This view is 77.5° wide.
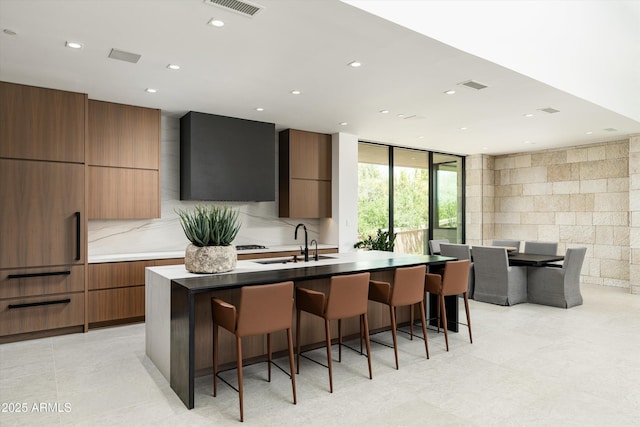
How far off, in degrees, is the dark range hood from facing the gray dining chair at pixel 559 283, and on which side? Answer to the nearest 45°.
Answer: approximately 45° to its left

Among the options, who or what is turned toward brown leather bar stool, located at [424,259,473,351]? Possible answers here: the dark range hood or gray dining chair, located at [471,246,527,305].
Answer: the dark range hood

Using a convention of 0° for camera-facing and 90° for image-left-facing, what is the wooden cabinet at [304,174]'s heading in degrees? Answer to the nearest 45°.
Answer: approximately 315°

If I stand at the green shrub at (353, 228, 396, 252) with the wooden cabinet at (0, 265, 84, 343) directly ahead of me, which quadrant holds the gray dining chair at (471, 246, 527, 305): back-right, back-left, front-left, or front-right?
back-left

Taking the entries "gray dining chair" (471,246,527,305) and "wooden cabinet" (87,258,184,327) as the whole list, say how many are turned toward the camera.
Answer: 1

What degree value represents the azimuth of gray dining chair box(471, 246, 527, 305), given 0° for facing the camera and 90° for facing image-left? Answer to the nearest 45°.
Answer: approximately 225°

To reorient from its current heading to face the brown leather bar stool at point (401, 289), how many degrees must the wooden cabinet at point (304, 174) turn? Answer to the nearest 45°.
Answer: approximately 45° to its right

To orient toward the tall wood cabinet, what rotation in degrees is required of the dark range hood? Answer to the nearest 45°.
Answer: approximately 90° to its right

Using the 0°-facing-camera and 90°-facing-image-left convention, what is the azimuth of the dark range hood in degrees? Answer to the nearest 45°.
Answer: approximately 315°
